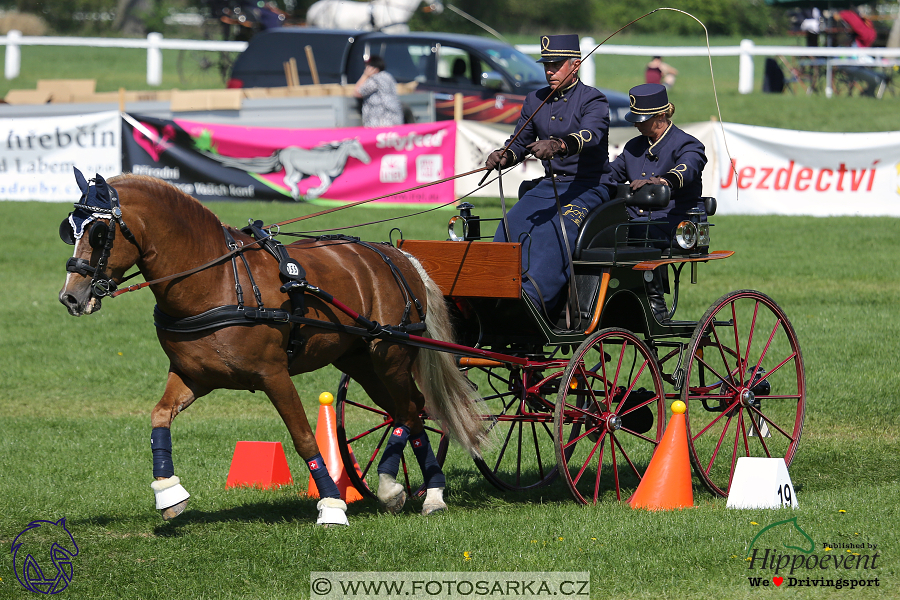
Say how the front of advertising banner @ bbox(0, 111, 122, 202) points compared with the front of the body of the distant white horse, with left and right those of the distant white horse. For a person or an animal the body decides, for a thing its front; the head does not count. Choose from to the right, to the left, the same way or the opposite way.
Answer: to the right

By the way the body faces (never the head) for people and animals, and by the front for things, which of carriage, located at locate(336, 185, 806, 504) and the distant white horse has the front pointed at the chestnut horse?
the carriage

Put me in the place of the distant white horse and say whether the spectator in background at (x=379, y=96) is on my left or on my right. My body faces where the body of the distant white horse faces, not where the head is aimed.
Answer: on my right

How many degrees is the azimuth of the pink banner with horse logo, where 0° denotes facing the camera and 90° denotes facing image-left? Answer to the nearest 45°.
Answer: approximately 0°

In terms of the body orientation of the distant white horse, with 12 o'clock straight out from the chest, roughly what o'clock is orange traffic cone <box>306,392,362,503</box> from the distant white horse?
The orange traffic cone is roughly at 3 o'clock from the distant white horse.

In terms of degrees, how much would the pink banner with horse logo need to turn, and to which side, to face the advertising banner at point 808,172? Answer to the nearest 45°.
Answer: approximately 90° to its left

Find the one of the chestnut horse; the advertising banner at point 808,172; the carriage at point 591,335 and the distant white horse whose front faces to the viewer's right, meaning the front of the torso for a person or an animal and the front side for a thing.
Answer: the distant white horse

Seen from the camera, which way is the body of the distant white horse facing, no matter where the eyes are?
to the viewer's right

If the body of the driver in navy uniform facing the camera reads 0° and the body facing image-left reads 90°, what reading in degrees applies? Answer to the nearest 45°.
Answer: approximately 45°

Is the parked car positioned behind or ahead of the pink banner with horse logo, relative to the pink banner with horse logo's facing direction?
behind

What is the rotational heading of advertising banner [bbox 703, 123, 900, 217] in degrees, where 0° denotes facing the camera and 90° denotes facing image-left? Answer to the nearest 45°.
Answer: approximately 0°

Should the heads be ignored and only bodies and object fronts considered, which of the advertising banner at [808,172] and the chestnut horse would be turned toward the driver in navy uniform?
the advertising banner

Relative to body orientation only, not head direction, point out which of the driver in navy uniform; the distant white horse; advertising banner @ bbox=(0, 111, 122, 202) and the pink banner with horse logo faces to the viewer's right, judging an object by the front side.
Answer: the distant white horse

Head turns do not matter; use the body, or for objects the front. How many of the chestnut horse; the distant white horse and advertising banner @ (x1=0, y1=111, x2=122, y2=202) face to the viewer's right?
1

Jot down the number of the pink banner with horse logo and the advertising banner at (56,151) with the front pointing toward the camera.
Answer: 2

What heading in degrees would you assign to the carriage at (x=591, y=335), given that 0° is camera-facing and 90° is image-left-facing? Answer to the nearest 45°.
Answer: approximately 45°
